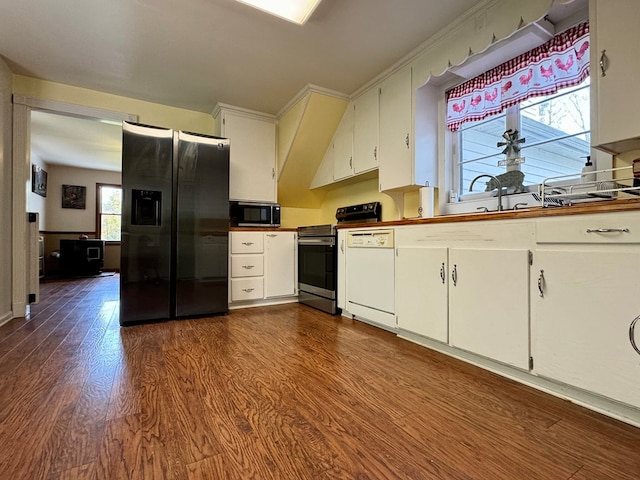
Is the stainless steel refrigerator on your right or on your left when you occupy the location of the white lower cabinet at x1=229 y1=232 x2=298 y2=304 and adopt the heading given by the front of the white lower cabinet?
on your right

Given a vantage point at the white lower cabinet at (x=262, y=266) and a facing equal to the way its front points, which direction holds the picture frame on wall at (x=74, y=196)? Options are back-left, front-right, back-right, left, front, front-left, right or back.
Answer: back-right

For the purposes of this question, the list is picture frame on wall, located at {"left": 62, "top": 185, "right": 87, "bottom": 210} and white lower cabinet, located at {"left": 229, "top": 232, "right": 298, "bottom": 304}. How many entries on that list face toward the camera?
2

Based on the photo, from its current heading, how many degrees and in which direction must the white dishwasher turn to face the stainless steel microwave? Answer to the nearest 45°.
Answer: approximately 90° to its right

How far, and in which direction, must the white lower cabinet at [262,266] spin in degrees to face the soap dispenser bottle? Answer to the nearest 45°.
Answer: approximately 45° to its left

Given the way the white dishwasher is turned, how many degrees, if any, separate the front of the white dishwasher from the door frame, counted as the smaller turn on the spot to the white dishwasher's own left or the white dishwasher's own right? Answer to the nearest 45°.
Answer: approximately 45° to the white dishwasher's own right

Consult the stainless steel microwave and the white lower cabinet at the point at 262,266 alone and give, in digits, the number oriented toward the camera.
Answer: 2

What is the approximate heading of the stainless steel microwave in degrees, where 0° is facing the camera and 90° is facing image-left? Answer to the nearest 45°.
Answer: approximately 0°

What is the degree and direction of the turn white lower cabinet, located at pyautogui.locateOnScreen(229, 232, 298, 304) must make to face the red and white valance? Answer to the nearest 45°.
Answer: approximately 45° to its left

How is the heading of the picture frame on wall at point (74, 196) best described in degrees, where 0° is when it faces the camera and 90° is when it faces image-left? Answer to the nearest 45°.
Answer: approximately 0°
